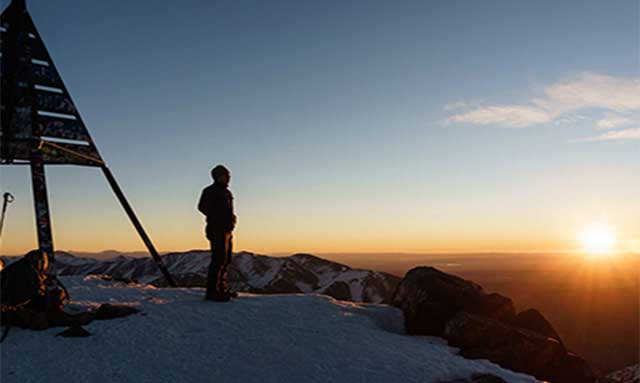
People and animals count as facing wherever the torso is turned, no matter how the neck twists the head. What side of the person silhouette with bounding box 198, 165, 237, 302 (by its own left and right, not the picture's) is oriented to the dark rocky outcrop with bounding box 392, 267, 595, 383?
front

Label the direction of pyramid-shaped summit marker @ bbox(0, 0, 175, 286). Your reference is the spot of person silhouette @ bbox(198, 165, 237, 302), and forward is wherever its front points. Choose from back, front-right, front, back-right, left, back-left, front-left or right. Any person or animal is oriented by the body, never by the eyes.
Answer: back

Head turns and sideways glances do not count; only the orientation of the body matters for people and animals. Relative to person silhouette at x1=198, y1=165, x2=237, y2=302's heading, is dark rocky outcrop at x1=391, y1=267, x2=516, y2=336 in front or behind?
in front

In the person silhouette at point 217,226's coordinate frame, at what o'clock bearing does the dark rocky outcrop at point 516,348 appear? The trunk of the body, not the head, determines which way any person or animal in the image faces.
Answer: The dark rocky outcrop is roughly at 1 o'clock from the person silhouette.

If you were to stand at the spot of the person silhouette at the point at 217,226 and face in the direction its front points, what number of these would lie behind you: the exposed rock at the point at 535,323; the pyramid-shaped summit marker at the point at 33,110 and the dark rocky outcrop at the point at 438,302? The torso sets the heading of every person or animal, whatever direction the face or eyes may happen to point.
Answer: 1

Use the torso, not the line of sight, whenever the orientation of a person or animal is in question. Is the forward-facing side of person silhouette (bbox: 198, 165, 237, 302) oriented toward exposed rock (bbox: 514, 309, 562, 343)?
yes

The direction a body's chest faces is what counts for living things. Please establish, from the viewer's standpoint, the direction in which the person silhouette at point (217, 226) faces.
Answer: facing to the right of the viewer
